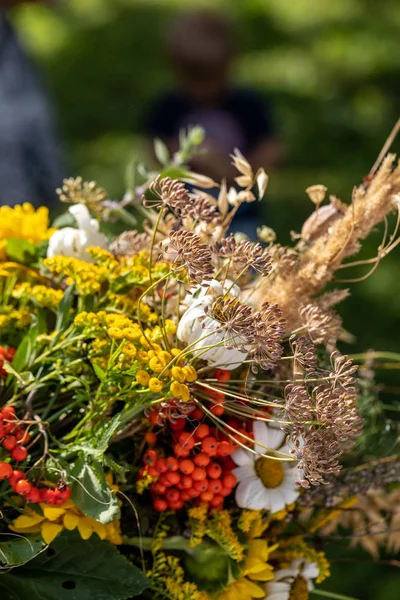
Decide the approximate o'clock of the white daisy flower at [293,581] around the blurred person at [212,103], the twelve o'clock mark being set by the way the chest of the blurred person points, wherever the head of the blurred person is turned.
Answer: The white daisy flower is roughly at 12 o'clock from the blurred person.

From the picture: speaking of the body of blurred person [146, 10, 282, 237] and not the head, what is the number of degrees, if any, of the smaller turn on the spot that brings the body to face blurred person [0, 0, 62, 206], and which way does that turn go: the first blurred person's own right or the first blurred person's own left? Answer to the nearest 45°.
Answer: approximately 45° to the first blurred person's own right

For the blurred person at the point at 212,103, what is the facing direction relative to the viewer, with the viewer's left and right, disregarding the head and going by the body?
facing the viewer

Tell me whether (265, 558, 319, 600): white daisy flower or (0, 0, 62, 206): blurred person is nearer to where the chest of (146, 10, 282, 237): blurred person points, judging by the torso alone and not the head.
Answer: the white daisy flower

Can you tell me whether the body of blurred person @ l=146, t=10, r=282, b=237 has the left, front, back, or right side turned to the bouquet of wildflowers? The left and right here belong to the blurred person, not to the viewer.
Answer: front

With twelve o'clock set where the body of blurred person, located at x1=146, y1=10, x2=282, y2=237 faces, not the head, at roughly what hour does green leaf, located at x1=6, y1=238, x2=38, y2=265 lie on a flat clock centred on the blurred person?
The green leaf is roughly at 12 o'clock from the blurred person.

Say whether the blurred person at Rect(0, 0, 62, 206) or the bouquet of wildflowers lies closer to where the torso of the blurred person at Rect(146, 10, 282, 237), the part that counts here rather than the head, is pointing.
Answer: the bouquet of wildflowers
